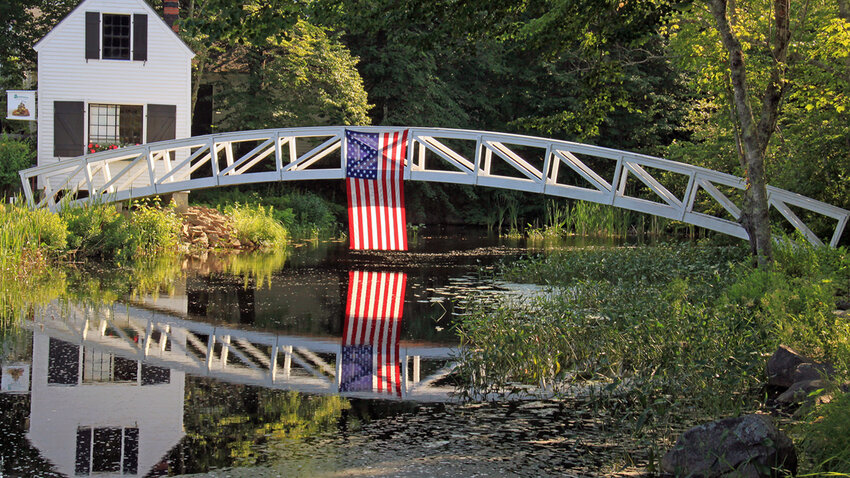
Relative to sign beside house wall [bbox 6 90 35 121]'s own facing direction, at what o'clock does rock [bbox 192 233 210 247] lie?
The rock is roughly at 11 o'clock from the sign beside house wall.

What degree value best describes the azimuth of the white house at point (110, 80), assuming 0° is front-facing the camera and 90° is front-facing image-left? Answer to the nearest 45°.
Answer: approximately 0°

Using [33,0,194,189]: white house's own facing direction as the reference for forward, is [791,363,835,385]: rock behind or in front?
in front

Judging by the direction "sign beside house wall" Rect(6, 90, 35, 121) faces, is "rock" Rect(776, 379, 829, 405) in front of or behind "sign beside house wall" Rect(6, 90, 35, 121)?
in front

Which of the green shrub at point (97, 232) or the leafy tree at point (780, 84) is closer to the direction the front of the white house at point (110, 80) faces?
the green shrub

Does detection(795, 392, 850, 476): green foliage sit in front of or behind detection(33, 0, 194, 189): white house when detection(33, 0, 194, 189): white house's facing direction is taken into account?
in front

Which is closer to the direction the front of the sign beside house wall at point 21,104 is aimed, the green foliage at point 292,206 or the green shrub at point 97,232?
the green shrub

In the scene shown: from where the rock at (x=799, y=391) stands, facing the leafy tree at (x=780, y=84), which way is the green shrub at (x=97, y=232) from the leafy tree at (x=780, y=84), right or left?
left

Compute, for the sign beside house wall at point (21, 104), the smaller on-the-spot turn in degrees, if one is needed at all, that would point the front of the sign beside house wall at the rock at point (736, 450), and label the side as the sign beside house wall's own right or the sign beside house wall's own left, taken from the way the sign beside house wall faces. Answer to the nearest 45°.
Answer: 0° — it already faces it

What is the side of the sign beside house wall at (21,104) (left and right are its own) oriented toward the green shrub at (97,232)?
front
